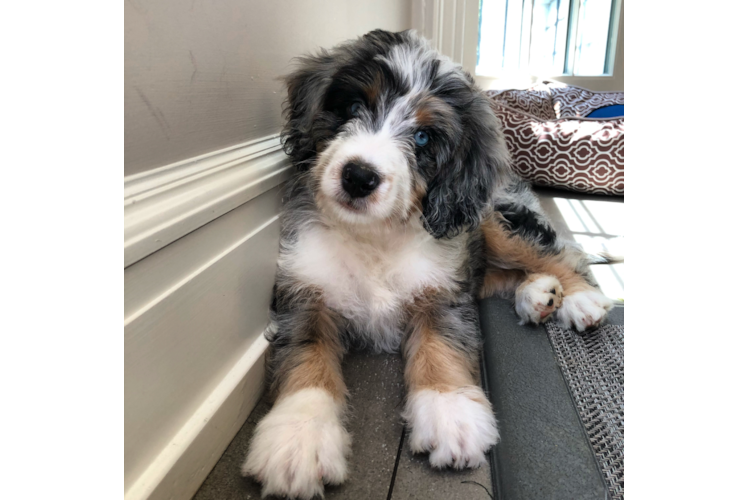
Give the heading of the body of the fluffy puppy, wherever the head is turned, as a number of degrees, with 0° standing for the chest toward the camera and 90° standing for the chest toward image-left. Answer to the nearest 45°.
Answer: approximately 0°

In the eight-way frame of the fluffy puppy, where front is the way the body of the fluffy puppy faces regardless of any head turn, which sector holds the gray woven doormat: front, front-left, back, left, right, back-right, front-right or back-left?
left

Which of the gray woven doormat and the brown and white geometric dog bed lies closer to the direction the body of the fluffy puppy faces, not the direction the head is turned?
the gray woven doormat

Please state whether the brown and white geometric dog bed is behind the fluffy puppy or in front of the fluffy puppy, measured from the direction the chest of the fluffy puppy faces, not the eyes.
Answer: behind
